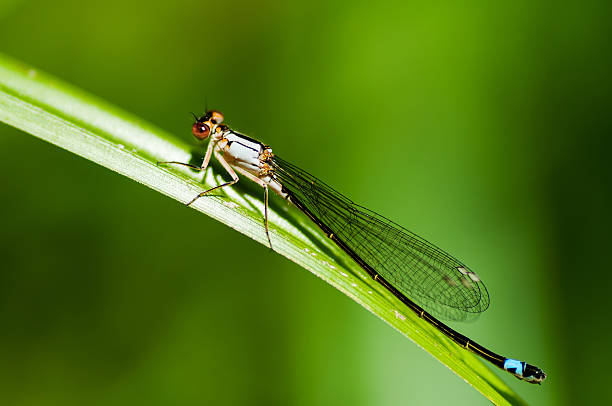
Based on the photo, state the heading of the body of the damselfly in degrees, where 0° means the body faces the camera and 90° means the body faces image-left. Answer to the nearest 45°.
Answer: approximately 90°
